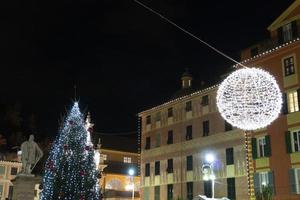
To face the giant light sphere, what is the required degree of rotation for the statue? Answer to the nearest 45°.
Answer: approximately 45° to its left

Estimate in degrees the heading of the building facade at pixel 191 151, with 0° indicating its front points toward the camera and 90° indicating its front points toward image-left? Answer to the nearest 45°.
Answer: approximately 45°

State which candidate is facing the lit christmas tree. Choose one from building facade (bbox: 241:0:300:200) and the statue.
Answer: the building facade

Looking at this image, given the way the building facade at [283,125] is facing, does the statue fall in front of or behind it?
in front

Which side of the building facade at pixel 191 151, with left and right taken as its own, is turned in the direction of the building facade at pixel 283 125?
left

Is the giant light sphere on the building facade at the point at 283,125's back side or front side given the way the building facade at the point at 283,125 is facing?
on the front side

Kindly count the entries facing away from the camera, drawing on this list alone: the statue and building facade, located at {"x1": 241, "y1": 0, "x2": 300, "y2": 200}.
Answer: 0

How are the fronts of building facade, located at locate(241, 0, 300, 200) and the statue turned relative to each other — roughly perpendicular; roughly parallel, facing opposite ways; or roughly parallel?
roughly perpendicular

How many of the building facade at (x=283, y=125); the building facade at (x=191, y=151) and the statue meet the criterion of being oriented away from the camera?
0

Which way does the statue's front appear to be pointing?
toward the camera

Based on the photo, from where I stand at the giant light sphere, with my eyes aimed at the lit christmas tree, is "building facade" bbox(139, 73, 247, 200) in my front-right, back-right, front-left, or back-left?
front-right

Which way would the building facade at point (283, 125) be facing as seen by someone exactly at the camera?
facing the viewer and to the left of the viewer

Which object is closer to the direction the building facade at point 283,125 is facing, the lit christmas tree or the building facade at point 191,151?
the lit christmas tree

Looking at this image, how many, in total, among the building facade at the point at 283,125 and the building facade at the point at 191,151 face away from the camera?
0
